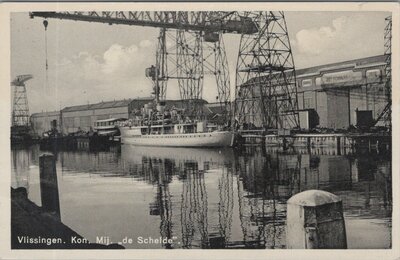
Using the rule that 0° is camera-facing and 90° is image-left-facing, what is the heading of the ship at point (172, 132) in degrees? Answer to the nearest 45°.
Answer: approximately 315°
